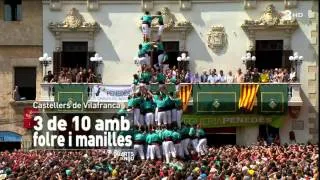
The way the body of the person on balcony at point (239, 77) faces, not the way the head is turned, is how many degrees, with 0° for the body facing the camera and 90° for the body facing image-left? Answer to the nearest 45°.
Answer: approximately 0°

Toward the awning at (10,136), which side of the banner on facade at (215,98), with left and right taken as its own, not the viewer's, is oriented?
right

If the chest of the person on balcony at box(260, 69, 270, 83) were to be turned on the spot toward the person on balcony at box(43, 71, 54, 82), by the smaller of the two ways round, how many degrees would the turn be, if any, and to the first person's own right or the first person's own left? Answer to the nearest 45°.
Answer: approximately 90° to the first person's own right

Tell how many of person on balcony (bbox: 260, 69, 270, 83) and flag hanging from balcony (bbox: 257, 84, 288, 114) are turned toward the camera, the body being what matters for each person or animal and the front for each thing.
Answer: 2

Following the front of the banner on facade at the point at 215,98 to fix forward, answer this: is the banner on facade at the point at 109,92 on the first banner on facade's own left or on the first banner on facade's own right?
on the first banner on facade's own right

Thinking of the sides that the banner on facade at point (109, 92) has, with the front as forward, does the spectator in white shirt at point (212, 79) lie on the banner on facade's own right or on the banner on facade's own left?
on the banner on facade's own left

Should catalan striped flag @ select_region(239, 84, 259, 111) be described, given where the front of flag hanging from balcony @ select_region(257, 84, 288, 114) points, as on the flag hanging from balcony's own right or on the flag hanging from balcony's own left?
on the flag hanging from balcony's own right

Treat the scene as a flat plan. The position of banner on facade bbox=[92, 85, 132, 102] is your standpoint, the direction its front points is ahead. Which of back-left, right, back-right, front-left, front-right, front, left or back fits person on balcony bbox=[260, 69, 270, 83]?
left

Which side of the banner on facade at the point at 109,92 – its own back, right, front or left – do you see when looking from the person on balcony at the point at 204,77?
left
